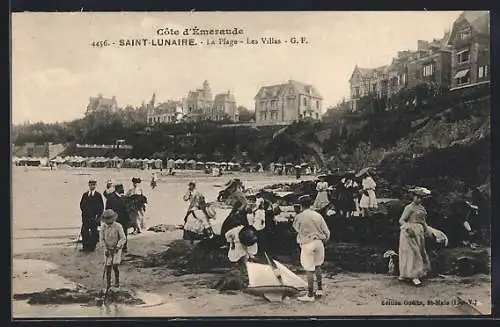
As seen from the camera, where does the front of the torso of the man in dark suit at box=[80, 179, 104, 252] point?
toward the camera

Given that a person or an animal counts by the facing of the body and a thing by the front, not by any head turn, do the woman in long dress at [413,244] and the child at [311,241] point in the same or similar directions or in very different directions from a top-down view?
very different directions

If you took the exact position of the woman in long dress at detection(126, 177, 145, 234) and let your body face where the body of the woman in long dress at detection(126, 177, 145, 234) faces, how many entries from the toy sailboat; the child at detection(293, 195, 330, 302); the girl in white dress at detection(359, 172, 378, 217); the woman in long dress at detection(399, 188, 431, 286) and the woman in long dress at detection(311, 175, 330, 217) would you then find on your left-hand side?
5

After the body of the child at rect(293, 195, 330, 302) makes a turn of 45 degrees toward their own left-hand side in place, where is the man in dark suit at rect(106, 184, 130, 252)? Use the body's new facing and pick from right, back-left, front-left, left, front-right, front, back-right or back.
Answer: front

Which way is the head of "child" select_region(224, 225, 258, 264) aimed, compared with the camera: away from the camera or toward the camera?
away from the camera

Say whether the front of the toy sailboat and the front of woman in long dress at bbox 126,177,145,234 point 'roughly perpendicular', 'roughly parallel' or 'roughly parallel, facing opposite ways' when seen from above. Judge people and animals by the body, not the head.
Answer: roughly perpendicular

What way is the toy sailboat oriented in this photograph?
to the viewer's right

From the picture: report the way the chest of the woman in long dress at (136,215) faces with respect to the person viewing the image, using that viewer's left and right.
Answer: facing the viewer

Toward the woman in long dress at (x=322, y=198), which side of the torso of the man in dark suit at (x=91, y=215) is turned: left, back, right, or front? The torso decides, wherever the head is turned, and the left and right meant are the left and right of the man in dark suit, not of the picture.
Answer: left

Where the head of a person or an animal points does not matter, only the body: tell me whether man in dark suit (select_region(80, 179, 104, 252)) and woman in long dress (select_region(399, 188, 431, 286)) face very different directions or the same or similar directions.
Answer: same or similar directions

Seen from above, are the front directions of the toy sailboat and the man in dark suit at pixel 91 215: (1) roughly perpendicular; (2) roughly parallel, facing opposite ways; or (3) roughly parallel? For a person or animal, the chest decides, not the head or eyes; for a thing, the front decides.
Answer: roughly perpendicular
